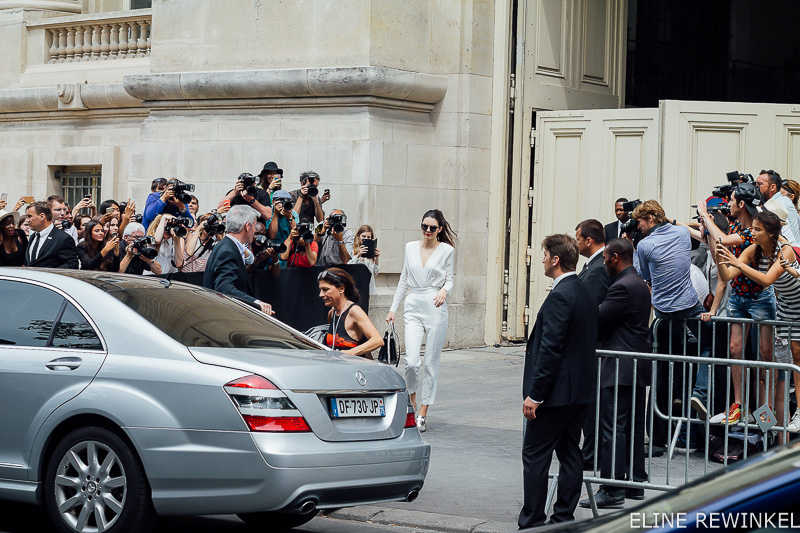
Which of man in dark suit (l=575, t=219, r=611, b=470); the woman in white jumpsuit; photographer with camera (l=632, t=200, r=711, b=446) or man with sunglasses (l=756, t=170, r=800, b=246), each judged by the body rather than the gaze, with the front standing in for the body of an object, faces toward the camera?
the woman in white jumpsuit

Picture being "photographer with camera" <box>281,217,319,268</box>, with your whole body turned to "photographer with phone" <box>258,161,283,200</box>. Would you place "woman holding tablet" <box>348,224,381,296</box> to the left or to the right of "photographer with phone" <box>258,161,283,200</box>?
right

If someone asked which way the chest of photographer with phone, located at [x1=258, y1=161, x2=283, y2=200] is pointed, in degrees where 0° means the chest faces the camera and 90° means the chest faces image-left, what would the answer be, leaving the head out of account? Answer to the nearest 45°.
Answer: approximately 315°

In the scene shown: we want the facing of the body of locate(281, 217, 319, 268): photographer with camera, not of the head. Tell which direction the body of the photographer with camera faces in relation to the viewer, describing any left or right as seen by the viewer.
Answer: facing the viewer and to the right of the viewer

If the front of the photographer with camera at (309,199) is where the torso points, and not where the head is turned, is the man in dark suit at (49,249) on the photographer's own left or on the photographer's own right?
on the photographer's own right

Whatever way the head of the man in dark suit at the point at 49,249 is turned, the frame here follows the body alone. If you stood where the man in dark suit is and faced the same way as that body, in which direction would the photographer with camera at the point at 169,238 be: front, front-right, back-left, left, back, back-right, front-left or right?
back-left

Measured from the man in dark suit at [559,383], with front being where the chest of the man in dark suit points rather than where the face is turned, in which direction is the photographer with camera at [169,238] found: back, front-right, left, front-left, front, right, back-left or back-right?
front

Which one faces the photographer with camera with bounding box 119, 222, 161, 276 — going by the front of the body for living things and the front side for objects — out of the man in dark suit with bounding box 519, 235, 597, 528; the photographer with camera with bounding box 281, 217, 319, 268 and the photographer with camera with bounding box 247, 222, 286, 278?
the man in dark suit

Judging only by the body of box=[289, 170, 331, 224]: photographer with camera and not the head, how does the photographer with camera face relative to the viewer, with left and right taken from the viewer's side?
facing the viewer

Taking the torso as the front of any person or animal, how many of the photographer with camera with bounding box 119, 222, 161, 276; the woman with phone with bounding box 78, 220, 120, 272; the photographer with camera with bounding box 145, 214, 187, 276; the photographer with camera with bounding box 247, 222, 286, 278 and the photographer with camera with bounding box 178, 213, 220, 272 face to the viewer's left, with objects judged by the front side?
0

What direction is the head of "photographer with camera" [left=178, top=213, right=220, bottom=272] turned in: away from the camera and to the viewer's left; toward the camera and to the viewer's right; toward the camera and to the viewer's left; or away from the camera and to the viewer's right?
toward the camera and to the viewer's right

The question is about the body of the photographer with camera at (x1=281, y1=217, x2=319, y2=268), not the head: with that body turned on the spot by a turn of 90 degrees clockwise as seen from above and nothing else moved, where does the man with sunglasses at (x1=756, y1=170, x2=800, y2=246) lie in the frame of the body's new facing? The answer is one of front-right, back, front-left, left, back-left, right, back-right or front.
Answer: back-left

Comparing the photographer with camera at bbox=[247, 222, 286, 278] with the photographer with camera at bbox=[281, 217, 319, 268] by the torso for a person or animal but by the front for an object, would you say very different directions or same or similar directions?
same or similar directions

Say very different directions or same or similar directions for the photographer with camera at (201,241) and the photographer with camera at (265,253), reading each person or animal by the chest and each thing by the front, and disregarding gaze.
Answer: same or similar directions

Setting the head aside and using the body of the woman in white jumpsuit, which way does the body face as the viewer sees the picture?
toward the camera
